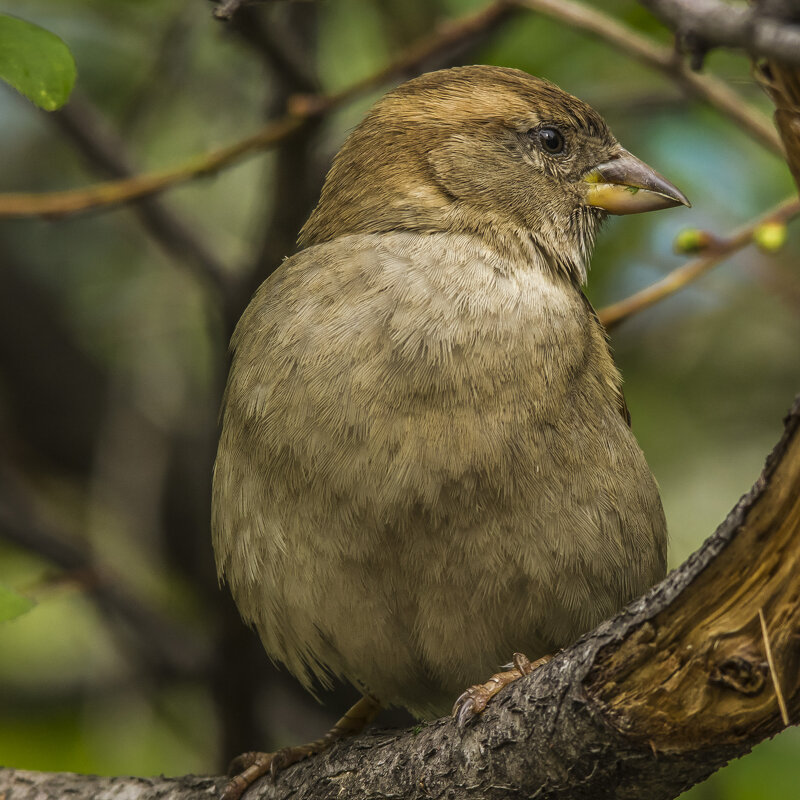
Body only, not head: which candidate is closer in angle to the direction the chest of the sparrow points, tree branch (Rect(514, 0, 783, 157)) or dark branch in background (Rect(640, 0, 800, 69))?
the dark branch in background

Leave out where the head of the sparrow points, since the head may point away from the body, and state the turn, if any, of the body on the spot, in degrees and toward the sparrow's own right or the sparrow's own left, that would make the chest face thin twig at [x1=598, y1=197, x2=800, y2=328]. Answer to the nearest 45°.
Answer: approximately 135° to the sparrow's own left

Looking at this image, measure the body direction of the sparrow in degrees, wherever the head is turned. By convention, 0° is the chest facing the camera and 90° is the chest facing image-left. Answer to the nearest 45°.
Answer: approximately 0°

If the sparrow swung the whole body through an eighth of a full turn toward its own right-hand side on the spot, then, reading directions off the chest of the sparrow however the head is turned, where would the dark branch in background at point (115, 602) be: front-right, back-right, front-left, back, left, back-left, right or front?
right
